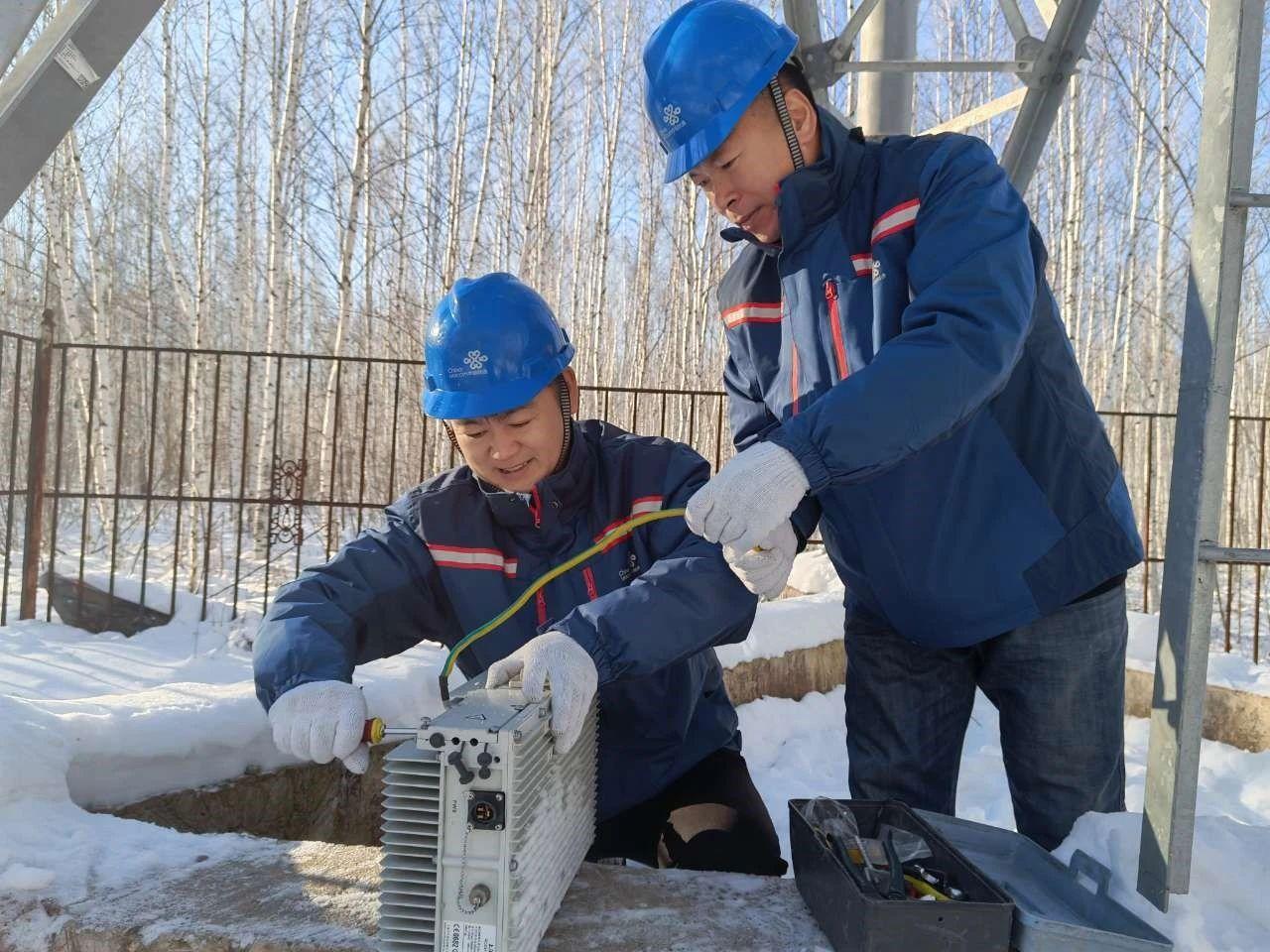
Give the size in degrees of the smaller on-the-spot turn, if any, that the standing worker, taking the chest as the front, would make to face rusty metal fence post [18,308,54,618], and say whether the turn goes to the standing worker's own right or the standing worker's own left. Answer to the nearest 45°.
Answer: approximately 90° to the standing worker's own right

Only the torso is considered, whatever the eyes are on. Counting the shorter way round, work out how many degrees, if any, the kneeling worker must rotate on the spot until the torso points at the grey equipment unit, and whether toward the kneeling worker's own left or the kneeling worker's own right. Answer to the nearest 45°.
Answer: approximately 45° to the kneeling worker's own left

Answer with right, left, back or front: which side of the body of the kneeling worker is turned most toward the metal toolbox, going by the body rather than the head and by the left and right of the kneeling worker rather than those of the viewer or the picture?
left

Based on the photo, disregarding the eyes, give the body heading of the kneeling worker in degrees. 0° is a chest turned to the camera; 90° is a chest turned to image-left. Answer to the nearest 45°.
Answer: approximately 45°

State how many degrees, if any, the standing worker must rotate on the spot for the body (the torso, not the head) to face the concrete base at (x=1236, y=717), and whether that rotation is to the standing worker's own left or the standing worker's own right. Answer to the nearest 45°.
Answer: approximately 180°

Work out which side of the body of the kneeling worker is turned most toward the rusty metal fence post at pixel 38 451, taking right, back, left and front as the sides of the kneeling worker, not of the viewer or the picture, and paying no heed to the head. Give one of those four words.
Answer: right
